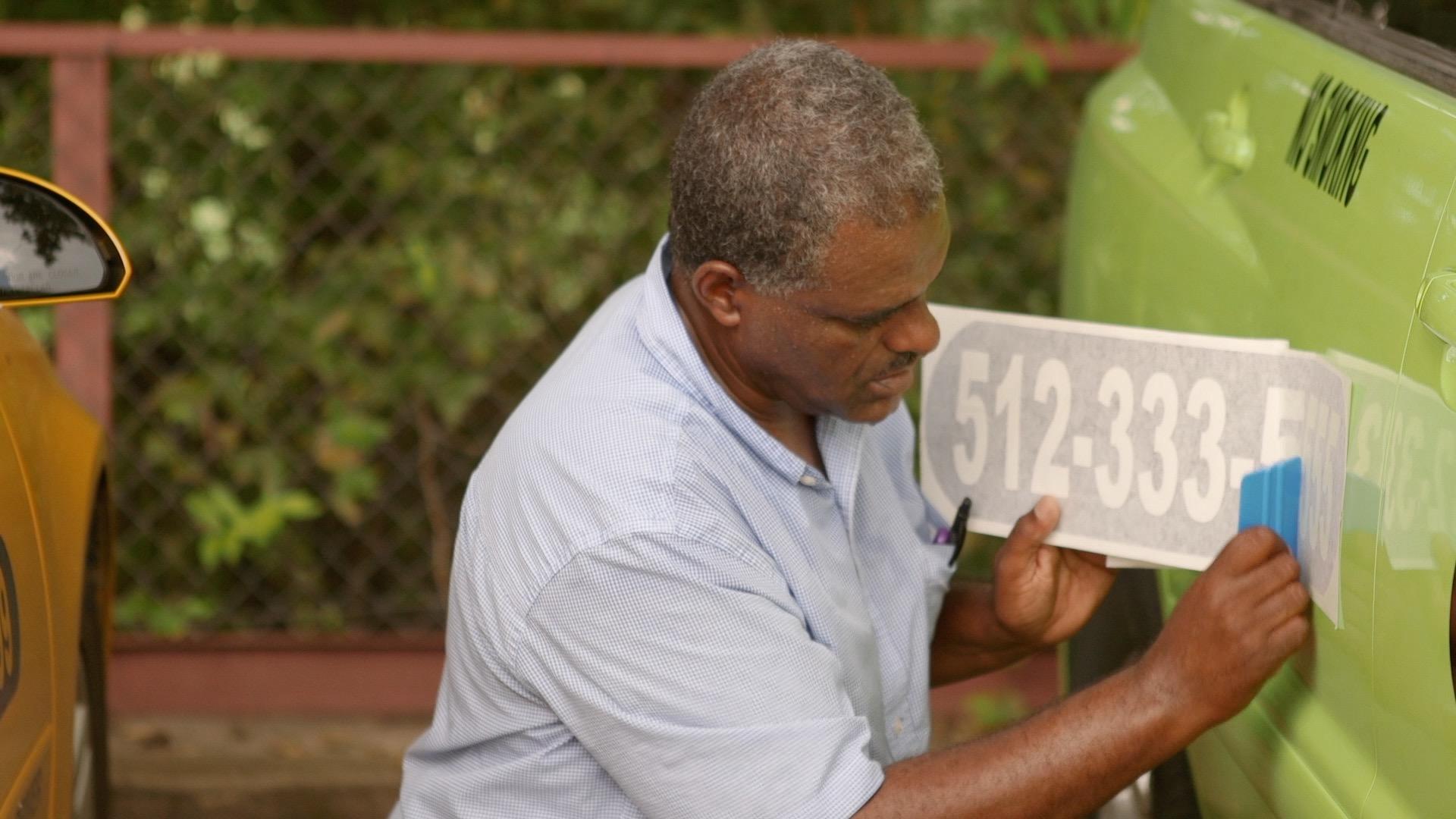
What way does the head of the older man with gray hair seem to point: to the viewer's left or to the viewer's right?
to the viewer's right

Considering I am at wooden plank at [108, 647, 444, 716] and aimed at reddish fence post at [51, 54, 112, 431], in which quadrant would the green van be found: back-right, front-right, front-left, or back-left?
back-left

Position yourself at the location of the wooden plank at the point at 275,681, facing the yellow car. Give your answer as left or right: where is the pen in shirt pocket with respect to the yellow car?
left

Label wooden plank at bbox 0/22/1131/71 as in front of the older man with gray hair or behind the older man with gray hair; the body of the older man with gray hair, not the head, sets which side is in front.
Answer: behind

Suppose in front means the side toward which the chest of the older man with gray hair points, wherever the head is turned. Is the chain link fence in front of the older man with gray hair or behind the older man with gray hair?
behind

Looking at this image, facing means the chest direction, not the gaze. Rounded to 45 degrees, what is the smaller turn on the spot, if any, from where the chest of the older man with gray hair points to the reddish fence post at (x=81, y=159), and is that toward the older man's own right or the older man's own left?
approximately 180°

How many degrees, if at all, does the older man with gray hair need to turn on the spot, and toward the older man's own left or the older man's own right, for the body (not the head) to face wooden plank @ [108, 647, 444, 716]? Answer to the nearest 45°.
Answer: approximately 180°

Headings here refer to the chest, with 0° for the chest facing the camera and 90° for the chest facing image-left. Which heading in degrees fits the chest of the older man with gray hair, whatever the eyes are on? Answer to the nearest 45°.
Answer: approximately 315°
